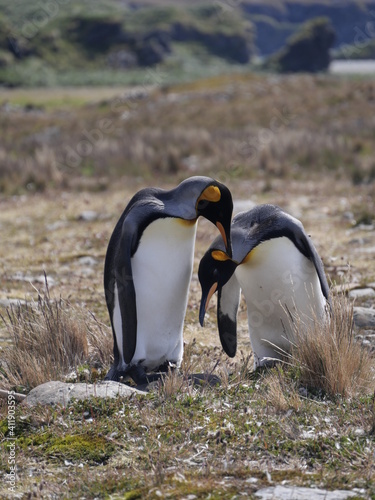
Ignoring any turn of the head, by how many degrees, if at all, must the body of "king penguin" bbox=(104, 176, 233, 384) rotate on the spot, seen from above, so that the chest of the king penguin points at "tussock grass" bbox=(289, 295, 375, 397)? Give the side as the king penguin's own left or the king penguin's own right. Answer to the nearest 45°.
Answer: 0° — it already faces it

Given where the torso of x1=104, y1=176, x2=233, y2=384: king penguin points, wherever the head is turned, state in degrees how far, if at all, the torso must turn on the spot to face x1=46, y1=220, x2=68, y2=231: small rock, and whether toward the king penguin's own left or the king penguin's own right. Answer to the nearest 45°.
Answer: approximately 135° to the king penguin's own left

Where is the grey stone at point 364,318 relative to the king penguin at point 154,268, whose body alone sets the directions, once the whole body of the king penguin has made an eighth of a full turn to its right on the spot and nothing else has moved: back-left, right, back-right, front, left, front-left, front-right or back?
back-left

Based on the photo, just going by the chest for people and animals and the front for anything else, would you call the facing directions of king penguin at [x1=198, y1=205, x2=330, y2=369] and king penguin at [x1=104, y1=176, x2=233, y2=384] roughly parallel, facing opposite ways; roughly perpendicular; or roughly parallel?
roughly perpendicular

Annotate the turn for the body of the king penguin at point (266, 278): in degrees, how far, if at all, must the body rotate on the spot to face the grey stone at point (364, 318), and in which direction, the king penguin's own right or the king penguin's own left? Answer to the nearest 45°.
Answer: approximately 180°

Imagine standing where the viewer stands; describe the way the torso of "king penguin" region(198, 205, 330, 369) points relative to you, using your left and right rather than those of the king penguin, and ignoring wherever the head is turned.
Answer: facing the viewer and to the left of the viewer

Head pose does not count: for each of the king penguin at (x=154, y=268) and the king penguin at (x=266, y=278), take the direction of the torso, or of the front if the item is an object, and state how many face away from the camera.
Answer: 0

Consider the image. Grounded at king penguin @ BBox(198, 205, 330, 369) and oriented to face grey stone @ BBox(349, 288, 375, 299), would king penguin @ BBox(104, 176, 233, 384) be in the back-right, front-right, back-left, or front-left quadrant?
back-left

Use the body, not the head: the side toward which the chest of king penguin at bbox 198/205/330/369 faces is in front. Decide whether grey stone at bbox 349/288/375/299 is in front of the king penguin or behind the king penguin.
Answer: behind

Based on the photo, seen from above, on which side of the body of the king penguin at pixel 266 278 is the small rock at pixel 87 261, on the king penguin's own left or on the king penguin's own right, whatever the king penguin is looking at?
on the king penguin's own right

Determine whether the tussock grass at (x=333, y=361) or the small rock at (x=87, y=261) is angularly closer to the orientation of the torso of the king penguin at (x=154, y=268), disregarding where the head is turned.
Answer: the tussock grass

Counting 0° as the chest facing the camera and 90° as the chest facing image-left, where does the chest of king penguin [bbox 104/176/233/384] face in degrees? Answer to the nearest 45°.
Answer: approximately 315°
